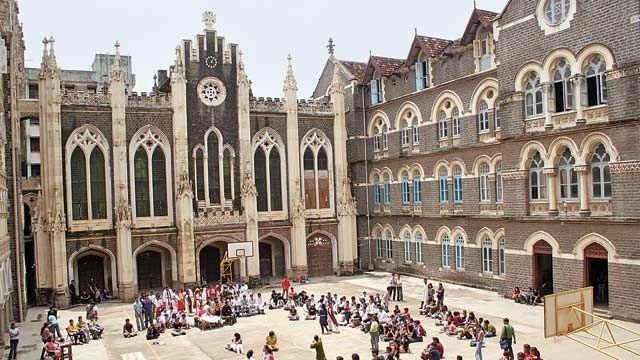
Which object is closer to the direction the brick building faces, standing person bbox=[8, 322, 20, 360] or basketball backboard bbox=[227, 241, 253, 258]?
the standing person

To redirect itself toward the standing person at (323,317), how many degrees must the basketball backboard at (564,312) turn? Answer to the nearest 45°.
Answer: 0° — it already faces them

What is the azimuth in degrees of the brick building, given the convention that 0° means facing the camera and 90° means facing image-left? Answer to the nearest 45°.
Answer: approximately 45°

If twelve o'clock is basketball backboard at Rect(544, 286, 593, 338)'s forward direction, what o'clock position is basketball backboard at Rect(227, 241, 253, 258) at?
basketball backboard at Rect(227, 241, 253, 258) is roughly at 12 o'clock from basketball backboard at Rect(544, 286, 593, 338).

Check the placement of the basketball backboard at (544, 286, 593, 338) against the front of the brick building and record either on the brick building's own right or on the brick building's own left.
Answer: on the brick building's own left

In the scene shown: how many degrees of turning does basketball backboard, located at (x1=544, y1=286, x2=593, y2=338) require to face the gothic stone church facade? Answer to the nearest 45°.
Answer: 0° — it already faces it

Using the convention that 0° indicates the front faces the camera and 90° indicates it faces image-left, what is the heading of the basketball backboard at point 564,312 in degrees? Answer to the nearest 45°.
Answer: approximately 135°
